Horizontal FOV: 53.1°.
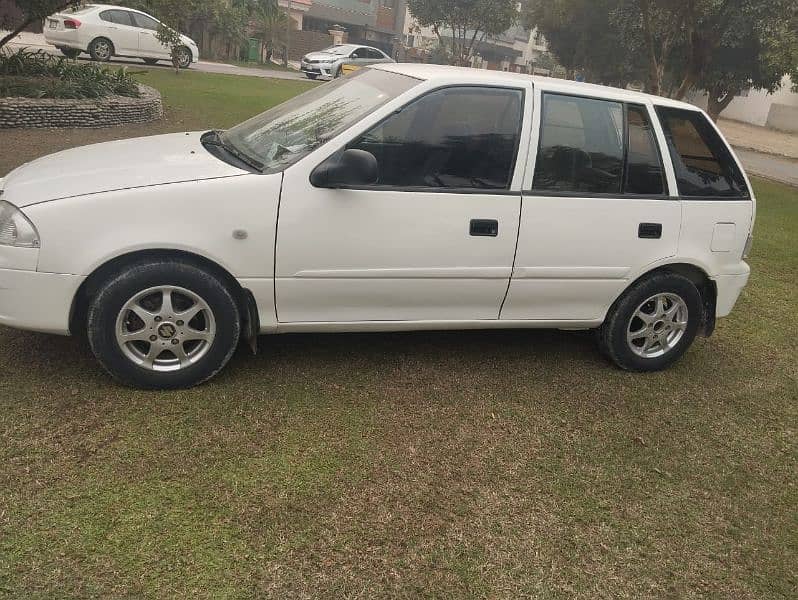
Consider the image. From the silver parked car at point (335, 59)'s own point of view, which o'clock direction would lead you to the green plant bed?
The green plant bed is roughly at 11 o'clock from the silver parked car.

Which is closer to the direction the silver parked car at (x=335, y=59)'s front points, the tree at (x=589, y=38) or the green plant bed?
the green plant bed

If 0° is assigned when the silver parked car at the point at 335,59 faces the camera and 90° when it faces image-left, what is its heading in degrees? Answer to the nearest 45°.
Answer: approximately 45°

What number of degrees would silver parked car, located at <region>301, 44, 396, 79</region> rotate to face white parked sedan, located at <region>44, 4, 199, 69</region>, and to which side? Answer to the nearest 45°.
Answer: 0° — it already faces it

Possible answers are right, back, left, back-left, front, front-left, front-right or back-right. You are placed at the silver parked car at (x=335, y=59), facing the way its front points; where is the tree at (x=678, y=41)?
left

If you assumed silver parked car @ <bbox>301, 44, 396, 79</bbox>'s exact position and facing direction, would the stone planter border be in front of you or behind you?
in front

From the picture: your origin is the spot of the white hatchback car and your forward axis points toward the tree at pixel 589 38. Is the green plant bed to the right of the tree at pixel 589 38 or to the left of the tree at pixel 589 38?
left

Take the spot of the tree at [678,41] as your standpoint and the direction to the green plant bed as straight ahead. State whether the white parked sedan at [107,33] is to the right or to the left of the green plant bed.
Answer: right
